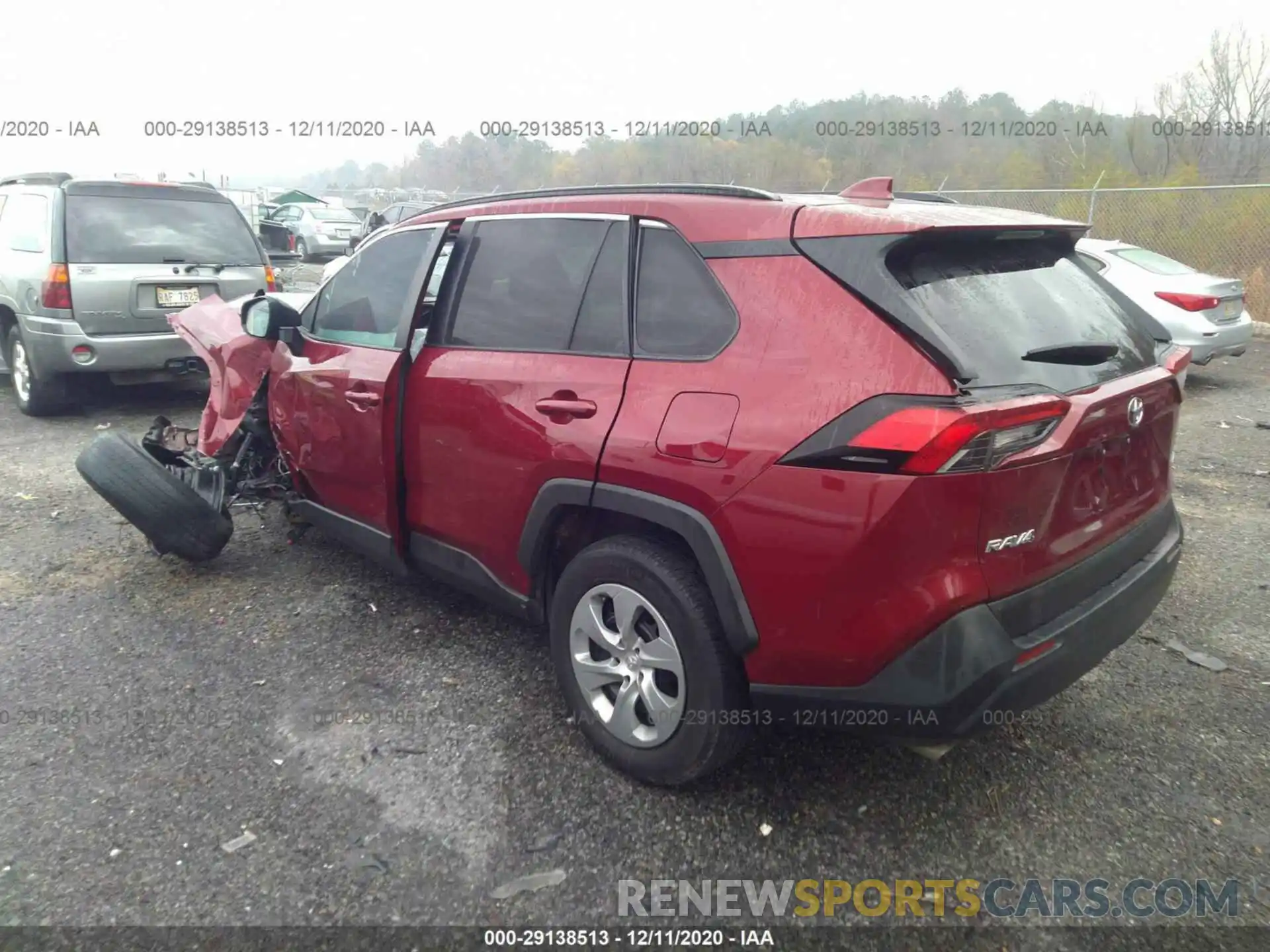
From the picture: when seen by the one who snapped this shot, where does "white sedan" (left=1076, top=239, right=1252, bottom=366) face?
facing away from the viewer and to the left of the viewer

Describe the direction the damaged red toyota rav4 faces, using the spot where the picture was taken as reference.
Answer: facing away from the viewer and to the left of the viewer

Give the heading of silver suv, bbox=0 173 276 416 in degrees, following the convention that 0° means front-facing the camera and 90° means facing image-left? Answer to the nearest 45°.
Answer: approximately 135°

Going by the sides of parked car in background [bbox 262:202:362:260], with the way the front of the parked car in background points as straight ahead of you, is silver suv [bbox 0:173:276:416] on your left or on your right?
on your left

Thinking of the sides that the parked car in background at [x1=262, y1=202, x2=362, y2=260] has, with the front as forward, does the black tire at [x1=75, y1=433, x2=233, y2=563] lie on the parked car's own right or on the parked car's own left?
on the parked car's own left

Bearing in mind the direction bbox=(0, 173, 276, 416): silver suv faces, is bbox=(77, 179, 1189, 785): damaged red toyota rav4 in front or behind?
behind

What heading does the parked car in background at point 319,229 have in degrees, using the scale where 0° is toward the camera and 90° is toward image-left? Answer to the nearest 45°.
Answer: approximately 135°

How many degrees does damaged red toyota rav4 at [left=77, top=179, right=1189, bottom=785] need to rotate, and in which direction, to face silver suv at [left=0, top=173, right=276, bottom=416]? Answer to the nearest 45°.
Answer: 0° — it already faces it

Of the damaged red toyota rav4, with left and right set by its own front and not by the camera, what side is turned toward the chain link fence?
right

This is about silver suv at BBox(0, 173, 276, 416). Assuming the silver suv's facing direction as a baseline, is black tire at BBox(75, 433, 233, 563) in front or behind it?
behind
